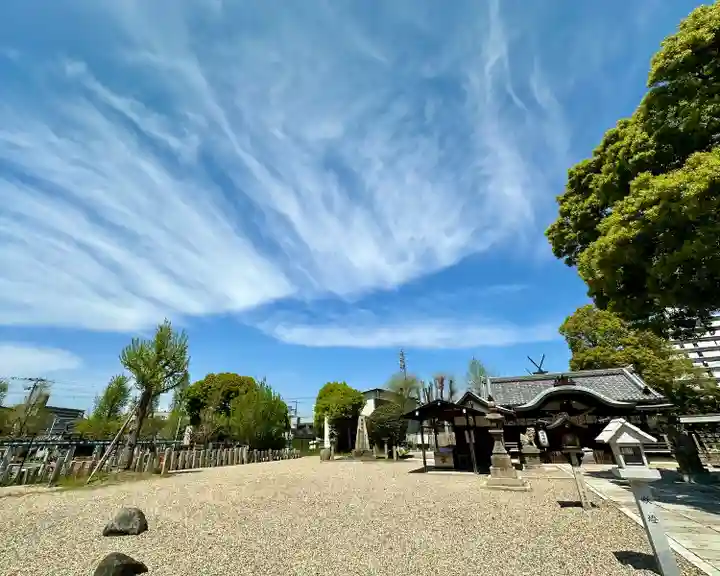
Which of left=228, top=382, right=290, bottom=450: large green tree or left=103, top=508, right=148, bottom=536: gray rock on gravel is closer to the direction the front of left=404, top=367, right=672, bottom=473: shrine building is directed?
the gray rock on gravel

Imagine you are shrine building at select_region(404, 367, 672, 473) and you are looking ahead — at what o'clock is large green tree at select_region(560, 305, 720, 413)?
The large green tree is roughly at 7 o'clock from the shrine building.

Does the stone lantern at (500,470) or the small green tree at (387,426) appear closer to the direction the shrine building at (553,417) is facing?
the stone lantern

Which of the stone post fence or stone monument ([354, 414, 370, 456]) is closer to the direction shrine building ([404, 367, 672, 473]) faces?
the stone post fence

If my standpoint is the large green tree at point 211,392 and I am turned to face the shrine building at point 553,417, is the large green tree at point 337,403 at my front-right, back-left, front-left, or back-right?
front-left

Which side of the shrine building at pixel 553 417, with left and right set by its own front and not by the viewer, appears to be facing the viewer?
front

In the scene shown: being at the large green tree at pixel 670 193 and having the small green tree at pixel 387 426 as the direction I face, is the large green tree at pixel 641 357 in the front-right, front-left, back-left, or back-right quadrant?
front-right

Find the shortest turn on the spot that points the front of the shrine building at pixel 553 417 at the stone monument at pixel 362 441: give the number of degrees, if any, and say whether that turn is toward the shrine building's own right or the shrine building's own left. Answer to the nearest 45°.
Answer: approximately 90° to the shrine building's own right

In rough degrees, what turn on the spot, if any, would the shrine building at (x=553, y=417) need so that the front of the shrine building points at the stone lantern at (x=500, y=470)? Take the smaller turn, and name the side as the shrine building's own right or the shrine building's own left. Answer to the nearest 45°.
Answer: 0° — it already faces it

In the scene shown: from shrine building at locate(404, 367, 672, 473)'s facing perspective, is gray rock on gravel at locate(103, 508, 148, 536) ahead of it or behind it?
ahead

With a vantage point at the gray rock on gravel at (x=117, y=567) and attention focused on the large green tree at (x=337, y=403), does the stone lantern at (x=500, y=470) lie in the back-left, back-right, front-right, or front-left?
front-right

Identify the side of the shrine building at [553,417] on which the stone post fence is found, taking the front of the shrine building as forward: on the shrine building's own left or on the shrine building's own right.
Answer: on the shrine building's own right

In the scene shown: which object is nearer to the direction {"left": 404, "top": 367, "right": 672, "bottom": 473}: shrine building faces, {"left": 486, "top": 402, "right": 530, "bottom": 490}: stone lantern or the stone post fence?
the stone lantern

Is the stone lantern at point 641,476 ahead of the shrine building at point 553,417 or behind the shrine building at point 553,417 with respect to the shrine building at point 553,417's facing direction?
ahead

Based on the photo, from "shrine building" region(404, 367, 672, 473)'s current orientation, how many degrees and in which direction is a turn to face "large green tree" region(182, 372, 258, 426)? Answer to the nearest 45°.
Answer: approximately 90° to its right

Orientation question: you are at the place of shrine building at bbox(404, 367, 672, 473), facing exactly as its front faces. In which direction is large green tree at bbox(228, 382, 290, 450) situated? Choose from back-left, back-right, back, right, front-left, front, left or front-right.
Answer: right
